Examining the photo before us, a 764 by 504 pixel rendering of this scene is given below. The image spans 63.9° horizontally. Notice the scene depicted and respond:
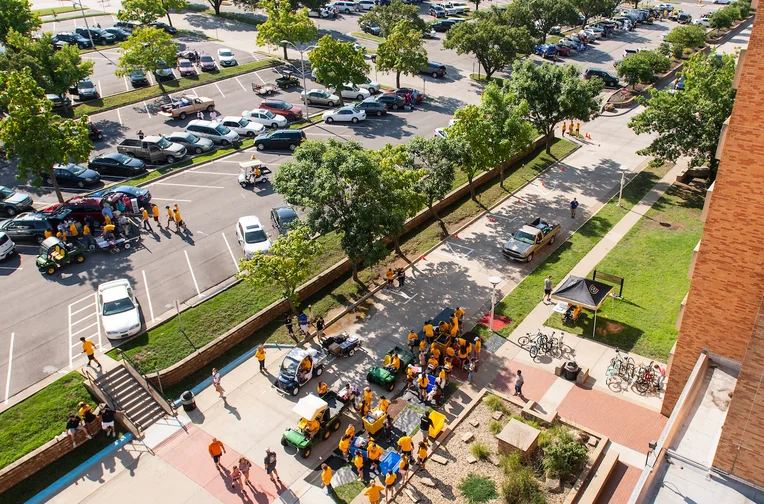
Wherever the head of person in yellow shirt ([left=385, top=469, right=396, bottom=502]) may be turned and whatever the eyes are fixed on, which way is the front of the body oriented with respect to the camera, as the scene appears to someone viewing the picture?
away from the camera

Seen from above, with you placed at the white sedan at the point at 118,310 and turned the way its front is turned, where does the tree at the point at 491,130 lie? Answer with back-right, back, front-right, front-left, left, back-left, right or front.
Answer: left

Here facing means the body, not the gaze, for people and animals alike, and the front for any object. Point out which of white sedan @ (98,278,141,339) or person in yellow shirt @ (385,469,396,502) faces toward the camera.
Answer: the white sedan

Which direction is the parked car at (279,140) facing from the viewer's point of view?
to the viewer's left

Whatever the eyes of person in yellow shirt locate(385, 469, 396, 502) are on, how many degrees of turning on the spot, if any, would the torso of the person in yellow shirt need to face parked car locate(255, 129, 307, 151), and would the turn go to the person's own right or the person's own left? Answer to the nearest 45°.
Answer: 0° — they already face it

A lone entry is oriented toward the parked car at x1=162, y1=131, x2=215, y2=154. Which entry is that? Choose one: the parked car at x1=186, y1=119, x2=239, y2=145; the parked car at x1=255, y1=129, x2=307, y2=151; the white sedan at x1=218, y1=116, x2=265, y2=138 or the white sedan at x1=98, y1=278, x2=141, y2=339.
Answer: the parked car at x1=255, y1=129, x2=307, y2=151

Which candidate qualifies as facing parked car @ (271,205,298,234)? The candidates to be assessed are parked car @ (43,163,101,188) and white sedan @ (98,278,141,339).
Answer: parked car @ (43,163,101,188)

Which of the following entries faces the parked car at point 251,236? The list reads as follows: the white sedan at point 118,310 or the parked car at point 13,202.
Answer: the parked car at point 13,202

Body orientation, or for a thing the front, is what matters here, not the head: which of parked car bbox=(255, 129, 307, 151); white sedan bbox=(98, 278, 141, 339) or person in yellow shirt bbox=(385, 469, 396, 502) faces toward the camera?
the white sedan

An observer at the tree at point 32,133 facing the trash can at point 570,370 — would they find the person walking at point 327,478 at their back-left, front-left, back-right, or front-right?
front-right

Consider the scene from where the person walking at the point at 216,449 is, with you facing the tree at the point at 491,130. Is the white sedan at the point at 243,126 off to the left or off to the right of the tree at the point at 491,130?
left

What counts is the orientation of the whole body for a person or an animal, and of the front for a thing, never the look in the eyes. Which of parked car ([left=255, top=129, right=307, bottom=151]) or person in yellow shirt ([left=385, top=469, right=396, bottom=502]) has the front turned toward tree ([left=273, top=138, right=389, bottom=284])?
the person in yellow shirt
